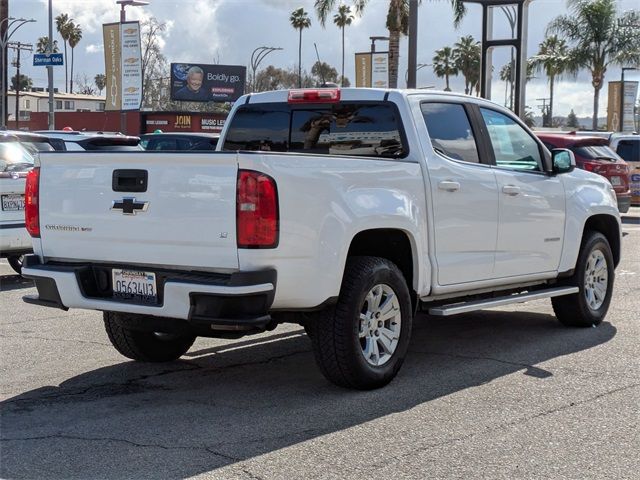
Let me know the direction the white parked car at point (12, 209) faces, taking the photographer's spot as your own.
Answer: facing away from the viewer

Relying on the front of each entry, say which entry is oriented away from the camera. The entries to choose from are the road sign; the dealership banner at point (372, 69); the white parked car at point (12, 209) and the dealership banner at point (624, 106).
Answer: the white parked car

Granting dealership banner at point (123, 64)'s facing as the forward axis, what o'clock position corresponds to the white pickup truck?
The white pickup truck is roughly at 12 o'clock from the dealership banner.

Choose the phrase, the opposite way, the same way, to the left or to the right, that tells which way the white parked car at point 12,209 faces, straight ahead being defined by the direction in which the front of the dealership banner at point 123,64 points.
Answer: the opposite way

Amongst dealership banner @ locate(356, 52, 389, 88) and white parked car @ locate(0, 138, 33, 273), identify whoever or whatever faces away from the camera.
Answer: the white parked car

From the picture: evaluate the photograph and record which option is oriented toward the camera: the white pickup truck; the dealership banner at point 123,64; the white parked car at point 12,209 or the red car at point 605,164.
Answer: the dealership banner

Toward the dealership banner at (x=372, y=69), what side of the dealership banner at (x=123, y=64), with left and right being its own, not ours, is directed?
left

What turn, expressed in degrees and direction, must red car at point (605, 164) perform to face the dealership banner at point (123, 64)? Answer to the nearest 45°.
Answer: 0° — it already faces it

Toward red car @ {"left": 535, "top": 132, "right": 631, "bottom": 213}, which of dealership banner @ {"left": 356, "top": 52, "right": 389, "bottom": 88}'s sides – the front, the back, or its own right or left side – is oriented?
front

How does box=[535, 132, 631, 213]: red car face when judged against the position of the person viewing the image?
facing away from the viewer and to the left of the viewer

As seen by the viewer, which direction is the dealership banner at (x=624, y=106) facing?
toward the camera

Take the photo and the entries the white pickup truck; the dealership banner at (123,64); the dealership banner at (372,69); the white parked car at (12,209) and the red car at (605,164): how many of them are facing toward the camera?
2

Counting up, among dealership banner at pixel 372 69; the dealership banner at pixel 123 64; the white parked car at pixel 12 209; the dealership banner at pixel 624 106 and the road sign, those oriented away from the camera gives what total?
1

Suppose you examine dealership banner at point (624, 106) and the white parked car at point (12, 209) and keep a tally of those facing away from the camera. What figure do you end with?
1

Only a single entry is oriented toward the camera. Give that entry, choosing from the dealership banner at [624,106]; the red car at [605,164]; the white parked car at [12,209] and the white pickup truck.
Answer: the dealership banner

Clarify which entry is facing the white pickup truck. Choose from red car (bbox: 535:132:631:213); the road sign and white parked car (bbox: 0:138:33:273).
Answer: the road sign

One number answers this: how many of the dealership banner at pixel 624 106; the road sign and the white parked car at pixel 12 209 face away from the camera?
1
